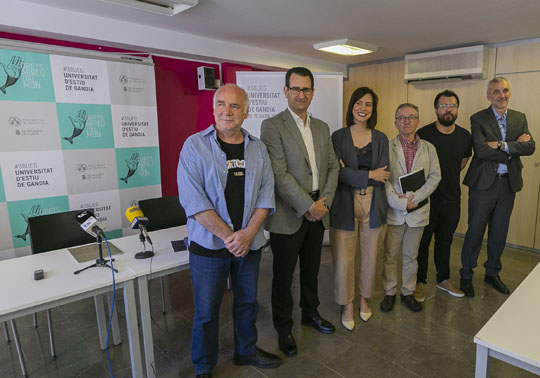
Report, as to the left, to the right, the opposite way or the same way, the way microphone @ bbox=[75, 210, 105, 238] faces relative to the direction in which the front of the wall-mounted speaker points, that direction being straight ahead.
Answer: the opposite way

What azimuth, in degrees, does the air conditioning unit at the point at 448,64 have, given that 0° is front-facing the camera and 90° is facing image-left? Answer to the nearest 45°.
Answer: approximately 45°

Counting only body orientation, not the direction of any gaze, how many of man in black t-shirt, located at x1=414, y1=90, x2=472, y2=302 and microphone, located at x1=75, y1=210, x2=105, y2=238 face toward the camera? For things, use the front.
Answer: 1

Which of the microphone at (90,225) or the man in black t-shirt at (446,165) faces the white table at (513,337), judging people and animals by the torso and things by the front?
the man in black t-shirt

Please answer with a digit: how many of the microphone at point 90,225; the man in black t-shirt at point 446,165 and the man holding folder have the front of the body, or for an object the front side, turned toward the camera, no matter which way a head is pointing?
2

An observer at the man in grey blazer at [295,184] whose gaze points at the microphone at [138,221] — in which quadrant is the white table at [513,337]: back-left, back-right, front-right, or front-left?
back-left

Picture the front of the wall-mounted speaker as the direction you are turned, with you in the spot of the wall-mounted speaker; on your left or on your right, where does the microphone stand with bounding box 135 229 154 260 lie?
on your right
